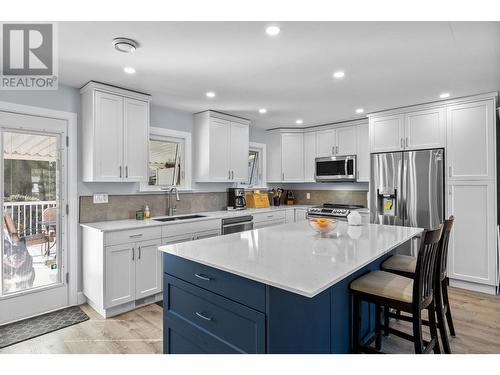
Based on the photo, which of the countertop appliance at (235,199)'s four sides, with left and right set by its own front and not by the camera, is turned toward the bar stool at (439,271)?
front

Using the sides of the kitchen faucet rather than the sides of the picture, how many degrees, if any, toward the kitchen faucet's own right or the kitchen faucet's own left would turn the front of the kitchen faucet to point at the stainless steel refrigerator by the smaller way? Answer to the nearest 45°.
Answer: approximately 45° to the kitchen faucet's own left

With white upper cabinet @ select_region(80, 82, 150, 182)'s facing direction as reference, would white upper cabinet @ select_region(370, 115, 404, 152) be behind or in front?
in front

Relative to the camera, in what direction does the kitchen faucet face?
facing the viewer and to the right of the viewer

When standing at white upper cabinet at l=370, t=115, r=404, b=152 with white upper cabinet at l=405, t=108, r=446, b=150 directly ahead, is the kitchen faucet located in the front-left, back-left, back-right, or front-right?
back-right

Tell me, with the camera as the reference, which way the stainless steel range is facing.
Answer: facing the viewer and to the left of the viewer

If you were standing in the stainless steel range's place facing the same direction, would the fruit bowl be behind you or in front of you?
in front

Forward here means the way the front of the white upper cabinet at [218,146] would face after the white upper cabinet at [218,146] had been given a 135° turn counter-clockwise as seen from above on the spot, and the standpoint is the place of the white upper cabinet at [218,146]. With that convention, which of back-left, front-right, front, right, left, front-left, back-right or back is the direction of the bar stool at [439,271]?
back-right

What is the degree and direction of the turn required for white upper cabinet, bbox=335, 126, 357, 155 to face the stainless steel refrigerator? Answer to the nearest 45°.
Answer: approximately 90° to its left

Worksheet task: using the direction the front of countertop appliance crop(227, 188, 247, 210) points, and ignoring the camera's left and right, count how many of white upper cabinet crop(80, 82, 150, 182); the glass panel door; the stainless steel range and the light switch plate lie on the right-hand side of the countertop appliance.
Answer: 3

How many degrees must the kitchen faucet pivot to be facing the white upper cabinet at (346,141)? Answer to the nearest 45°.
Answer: approximately 45° to its left
